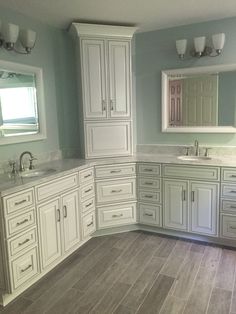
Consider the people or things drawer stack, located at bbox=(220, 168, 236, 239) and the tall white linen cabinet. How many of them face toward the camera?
2

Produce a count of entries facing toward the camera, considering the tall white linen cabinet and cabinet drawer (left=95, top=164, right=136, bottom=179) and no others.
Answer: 2

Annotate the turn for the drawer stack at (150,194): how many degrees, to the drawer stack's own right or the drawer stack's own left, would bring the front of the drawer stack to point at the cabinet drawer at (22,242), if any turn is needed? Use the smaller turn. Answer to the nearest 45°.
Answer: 0° — it already faces it

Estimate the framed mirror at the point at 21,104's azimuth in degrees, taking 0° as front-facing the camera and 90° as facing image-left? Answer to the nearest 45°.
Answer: approximately 315°

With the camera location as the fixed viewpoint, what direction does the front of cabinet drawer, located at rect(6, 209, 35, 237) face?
facing the viewer and to the right of the viewer

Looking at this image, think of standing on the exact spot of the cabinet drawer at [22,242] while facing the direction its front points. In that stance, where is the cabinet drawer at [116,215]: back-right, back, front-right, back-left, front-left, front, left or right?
left

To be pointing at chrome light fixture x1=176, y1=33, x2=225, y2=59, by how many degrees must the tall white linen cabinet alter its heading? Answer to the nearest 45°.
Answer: approximately 90° to its left

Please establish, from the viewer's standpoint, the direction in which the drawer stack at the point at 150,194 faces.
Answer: facing the viewer and to the left of the viewer

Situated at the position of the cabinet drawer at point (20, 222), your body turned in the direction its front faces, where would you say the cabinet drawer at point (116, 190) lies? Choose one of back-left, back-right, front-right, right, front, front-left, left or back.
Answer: left

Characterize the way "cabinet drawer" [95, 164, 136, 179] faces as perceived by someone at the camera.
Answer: facing the viewer

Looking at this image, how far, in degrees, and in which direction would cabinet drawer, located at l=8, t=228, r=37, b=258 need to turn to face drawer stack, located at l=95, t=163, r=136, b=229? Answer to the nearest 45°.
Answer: approximately 90° to its left

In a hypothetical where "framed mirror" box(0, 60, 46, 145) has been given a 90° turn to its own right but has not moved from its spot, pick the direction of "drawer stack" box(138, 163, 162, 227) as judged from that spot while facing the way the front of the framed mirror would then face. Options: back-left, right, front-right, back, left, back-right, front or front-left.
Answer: back-left

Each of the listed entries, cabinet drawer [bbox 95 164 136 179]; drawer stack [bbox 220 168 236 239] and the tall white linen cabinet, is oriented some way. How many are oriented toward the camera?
3

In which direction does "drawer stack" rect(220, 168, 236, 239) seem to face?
toward the camera
